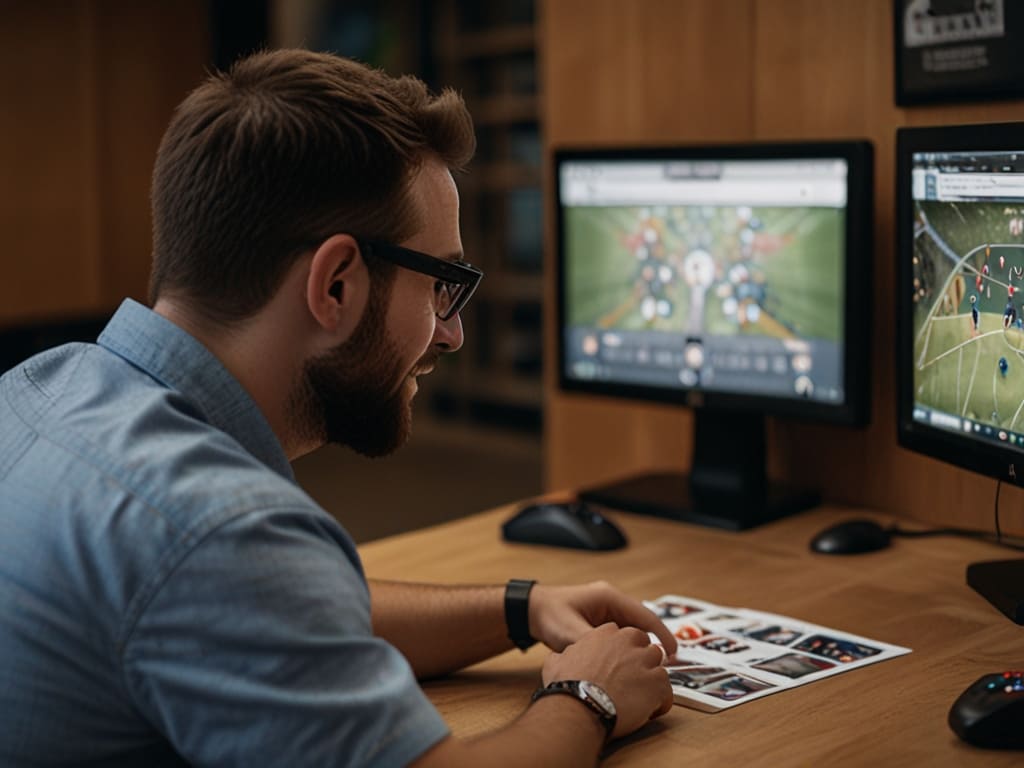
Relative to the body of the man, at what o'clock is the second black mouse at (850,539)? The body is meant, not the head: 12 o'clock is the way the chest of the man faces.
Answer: The second black mouse is roughly at 12 o'clock from the man.

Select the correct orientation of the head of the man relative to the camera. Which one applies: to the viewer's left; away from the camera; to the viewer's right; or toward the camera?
to the viewer's right

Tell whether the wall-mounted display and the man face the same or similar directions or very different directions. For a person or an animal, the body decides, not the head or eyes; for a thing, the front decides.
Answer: very different directions

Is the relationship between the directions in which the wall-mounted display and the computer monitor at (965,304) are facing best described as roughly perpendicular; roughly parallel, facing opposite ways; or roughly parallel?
roughly parallel

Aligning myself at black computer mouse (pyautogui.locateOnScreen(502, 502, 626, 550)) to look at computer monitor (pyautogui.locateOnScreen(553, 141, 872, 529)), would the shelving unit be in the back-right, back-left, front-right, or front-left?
front-left

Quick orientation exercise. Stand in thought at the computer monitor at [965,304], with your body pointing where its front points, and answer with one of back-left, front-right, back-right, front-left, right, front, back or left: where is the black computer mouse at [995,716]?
front-left

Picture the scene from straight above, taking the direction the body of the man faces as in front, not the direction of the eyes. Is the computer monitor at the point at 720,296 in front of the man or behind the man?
in front

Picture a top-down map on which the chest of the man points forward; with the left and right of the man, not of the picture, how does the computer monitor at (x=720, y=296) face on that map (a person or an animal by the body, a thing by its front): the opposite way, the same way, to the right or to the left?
the opposite way
